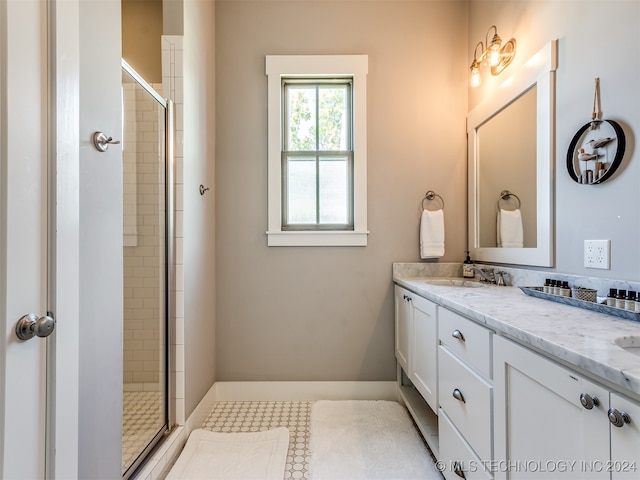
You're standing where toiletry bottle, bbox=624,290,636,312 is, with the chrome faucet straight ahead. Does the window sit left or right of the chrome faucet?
left

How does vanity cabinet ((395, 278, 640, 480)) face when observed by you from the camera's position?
facing the viewer and to the left of the viewer

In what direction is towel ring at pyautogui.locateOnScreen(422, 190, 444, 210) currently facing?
toward the camera

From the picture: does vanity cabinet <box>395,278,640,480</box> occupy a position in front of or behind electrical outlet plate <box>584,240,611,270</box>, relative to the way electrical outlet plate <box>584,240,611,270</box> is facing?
in front

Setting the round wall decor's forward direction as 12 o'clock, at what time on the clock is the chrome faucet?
The chrome faucet is roughly at 3 o'clock from the round wall decor.

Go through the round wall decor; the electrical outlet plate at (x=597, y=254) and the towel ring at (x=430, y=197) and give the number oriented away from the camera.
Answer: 0

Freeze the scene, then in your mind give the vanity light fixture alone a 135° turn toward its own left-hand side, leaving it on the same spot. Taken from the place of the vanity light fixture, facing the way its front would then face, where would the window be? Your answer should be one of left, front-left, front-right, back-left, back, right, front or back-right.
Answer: back

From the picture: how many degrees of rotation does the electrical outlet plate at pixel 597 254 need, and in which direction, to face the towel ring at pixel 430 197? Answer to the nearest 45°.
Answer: approximately 90° to its right
